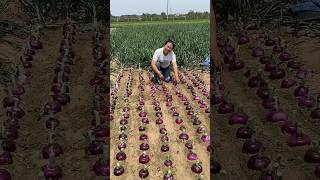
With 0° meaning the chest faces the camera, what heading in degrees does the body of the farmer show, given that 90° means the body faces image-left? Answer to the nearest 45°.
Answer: approximately 0°

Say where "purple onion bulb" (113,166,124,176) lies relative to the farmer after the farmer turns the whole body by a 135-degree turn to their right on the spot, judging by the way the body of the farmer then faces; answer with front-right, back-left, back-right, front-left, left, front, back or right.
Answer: back-left
